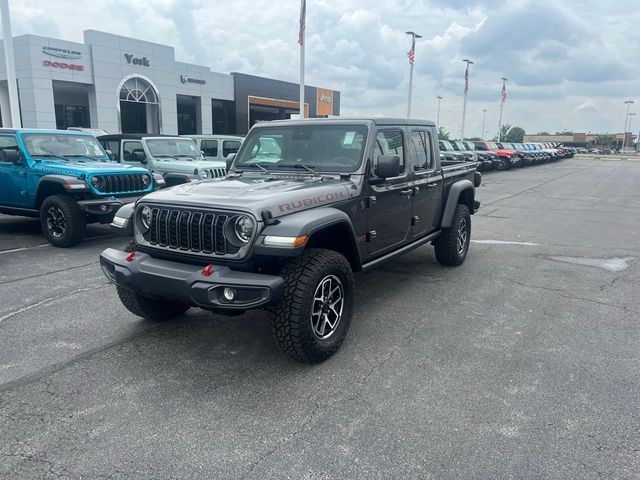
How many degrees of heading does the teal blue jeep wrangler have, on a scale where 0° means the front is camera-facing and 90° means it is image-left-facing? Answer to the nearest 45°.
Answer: approximately 315°

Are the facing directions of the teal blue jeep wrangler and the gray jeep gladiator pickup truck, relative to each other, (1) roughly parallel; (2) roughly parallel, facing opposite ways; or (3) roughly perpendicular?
roughly perpendicular

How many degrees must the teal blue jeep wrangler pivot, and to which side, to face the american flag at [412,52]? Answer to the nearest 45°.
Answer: approximately 90° to its left

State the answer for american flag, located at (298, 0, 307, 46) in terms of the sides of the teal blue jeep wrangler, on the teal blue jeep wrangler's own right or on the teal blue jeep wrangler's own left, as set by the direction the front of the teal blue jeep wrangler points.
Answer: on the teal blue jeep wrangler's own left

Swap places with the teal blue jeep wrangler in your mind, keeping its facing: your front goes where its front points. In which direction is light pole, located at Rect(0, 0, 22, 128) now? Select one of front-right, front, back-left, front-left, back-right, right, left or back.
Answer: back-left

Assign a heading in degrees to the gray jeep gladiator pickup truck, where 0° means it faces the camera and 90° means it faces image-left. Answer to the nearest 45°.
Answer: approximately 45°

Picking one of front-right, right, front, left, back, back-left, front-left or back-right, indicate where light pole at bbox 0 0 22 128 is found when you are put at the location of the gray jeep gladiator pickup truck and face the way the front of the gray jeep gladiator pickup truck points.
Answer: right

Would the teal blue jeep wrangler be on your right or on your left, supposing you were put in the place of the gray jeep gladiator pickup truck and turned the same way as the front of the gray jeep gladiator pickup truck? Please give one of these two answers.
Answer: on your right

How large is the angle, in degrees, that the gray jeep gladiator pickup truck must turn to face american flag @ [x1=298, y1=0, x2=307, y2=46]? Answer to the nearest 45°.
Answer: approximately 135° to its right

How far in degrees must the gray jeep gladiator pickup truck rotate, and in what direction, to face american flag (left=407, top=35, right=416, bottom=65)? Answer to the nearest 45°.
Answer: approximately 135° to its right

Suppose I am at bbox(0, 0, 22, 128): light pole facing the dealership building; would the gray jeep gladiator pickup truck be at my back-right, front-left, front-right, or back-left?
back-right

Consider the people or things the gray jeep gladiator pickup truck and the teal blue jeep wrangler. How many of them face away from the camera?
0
